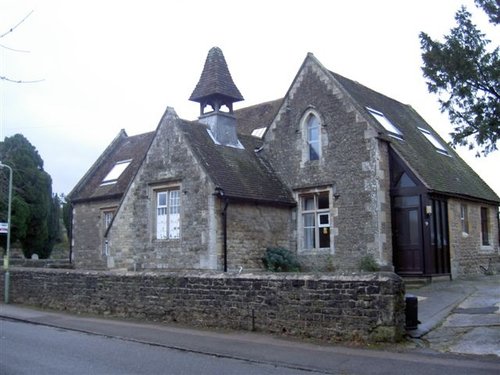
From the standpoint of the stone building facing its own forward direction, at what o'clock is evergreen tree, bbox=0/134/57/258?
The evergreen tree is roughly at 3 o'clock from the stone building.

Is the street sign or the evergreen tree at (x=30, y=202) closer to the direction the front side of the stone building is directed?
the street sign

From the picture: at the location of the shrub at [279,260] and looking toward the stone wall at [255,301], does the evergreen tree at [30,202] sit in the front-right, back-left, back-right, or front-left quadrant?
back-right

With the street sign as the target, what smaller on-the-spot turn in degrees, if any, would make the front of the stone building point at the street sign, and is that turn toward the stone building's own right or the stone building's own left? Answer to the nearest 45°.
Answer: approximately 45° to the stone building's own right

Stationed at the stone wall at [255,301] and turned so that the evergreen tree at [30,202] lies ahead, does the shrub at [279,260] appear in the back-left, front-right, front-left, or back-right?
front-right
